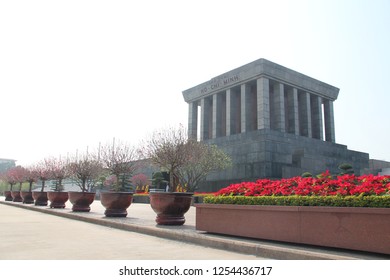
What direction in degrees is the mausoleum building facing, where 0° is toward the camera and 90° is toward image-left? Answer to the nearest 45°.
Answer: approximately 45°

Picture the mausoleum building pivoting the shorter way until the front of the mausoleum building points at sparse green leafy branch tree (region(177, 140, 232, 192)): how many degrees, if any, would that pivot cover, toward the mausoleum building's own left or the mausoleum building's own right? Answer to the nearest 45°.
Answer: approximately 45° to the mausoleum building's own left

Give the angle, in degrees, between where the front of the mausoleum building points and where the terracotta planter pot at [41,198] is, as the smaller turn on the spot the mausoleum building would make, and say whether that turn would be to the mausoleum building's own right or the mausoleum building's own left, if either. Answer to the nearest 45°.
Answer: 0° — it already faces it

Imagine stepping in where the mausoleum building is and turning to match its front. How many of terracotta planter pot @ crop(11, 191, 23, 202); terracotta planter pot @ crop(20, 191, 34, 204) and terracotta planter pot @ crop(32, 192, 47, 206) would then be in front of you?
3

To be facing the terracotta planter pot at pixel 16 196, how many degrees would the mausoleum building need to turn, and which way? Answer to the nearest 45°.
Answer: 0° — it already faces it

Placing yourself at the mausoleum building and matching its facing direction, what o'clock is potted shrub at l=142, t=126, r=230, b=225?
The potted shrub is roughly at 11 o'clock from the mausoleum building.

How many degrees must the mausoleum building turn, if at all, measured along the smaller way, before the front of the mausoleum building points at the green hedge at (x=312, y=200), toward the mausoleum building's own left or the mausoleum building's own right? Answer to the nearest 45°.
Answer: approximately 45° to the mausoleum building's own left
